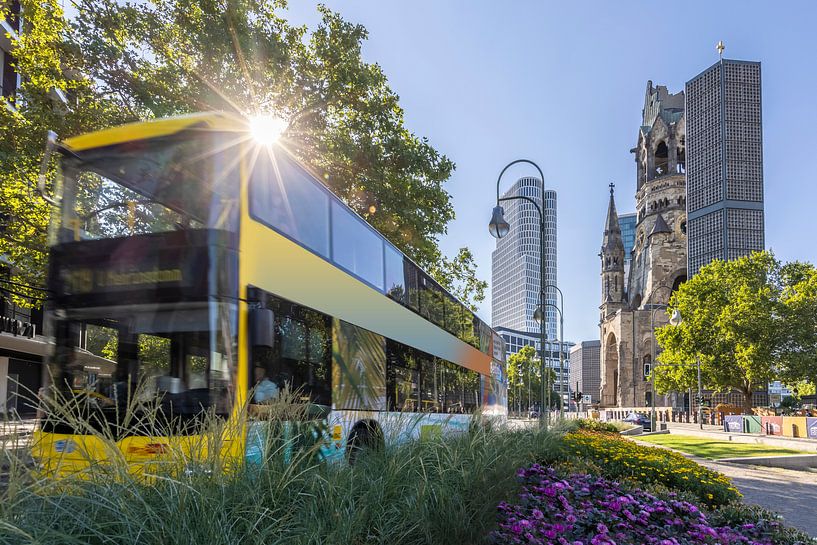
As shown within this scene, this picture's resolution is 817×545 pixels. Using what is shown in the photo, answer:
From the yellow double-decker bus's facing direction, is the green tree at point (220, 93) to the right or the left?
on its right

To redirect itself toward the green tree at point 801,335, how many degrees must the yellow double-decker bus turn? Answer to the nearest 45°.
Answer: approximately 180°

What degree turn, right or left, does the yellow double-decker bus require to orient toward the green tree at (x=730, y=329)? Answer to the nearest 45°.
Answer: approximately 180°

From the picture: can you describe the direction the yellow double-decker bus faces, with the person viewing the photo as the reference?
facing the viewer and to the left of the viewer

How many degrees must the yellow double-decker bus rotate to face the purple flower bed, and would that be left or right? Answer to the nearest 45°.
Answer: approximately 90° to its left

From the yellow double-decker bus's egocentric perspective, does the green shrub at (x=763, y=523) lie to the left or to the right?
on its left

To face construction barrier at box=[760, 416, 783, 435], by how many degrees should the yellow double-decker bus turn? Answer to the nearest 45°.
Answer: approximately 180°
